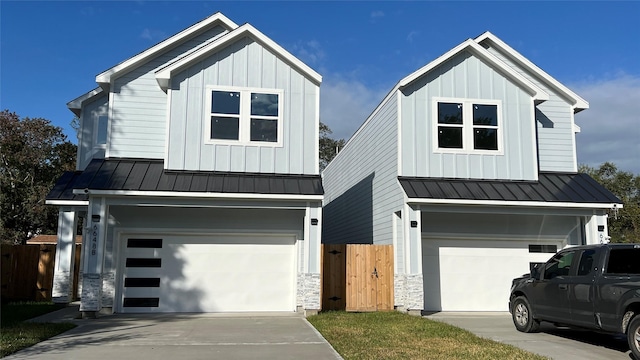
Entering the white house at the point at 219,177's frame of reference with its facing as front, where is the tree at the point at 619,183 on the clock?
The tree is roughly at 8 o'clock from the white house.

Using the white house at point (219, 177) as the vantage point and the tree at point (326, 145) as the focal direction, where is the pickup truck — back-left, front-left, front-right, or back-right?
back-right

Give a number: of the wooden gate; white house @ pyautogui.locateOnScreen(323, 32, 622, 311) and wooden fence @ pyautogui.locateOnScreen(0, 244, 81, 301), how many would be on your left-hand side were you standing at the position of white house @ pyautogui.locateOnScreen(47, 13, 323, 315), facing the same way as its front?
2

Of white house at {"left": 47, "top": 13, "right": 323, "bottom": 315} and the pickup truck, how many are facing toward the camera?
1

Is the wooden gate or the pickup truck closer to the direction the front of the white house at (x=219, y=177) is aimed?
the pickup truck

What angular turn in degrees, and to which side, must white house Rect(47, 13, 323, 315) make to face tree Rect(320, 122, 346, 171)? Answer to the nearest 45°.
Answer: approximately 180°

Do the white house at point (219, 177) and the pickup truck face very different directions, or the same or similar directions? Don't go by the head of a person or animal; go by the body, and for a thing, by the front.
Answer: very different directions

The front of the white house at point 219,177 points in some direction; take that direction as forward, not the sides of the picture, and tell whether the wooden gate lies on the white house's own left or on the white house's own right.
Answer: on the white house's own left

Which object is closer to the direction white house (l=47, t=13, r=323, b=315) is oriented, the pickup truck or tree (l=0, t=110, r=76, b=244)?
the pickup truck

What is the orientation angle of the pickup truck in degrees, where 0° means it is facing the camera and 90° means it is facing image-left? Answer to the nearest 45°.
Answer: approximately 135°
